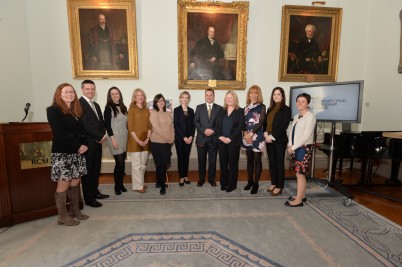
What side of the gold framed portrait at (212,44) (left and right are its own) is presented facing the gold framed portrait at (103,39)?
right

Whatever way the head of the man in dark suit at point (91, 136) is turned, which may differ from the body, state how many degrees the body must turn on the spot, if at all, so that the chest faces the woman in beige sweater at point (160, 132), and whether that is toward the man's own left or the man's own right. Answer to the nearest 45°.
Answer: approximately 45° to the man's own left

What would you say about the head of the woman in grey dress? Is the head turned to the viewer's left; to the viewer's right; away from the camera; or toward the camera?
toward the camera

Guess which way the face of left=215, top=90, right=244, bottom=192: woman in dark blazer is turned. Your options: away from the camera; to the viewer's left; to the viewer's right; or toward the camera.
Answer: toward the camera

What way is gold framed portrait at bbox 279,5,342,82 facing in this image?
toward the camera

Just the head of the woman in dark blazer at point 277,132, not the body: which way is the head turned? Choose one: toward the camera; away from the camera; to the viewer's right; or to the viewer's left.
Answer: toward the camera

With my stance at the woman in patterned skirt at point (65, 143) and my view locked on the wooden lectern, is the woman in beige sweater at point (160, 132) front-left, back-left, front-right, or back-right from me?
back-right

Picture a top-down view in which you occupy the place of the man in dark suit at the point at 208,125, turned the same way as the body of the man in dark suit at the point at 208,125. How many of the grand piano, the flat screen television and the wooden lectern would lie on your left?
2

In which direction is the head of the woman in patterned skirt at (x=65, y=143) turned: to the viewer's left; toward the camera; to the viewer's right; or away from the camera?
toward the camera

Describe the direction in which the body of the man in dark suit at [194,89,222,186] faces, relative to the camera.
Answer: toward the camera

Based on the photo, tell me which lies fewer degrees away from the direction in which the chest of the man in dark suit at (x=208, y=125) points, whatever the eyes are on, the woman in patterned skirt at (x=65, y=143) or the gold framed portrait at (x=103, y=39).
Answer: the woman in patterned skirt

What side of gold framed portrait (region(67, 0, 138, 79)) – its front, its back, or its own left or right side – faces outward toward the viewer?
front

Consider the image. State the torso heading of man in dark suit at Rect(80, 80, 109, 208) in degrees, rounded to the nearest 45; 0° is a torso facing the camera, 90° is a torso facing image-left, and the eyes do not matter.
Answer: approximately 315°
